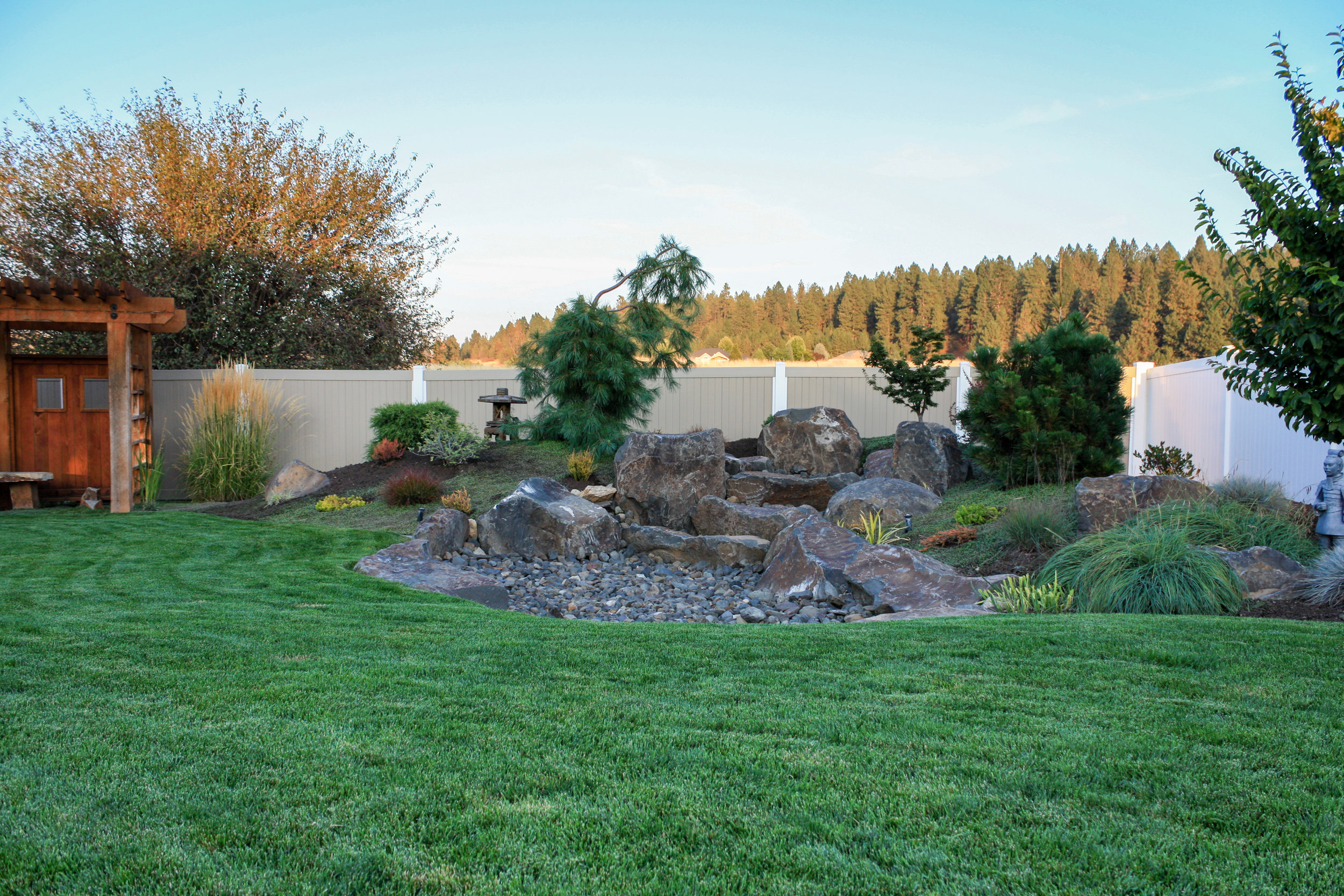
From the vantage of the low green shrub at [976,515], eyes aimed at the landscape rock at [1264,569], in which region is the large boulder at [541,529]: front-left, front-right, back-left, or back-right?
back-right

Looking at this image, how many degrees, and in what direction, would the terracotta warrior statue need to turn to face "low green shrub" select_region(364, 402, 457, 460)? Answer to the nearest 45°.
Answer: approximately 45° to its right

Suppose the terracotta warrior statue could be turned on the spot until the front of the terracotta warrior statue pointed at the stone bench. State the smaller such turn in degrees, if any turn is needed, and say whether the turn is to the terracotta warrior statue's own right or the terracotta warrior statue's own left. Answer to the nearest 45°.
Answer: approximately 45° to the terracotta warrior statue's own right

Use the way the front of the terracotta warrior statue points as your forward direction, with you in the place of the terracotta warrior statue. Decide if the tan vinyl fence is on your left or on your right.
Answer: on your right

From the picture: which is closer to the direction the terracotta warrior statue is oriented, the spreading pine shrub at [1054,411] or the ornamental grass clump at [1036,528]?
the ornamental grass clump

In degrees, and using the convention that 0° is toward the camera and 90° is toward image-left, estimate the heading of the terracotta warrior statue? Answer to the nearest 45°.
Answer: approximately 45°
